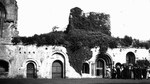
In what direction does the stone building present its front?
toward the camera
